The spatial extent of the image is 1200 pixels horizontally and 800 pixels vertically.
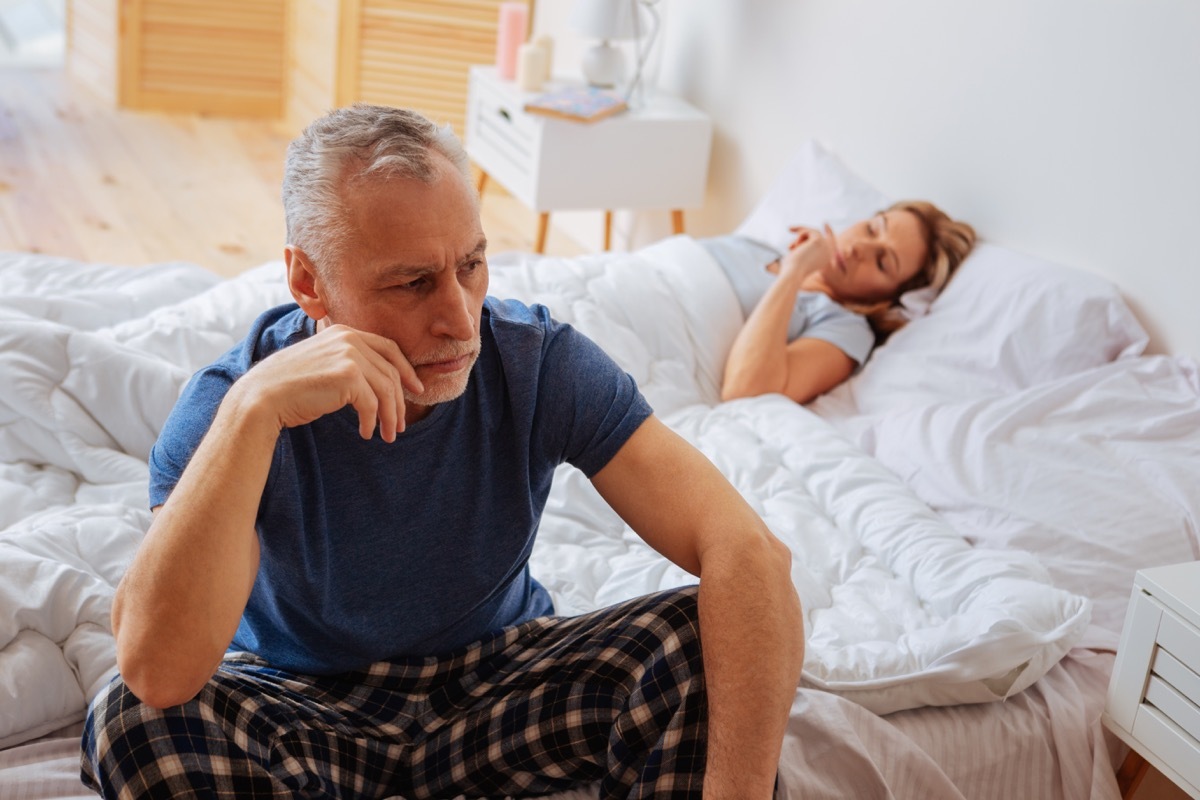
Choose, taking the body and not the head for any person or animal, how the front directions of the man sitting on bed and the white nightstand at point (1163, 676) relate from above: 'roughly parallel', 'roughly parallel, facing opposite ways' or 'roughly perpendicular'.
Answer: roughly perpendicular

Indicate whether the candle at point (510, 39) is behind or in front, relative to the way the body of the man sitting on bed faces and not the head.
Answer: behind

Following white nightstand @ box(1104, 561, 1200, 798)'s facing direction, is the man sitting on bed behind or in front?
in front

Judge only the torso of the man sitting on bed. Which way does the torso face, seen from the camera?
toward the camera

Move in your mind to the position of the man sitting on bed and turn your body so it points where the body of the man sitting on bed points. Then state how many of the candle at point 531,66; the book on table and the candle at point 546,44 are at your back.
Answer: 3

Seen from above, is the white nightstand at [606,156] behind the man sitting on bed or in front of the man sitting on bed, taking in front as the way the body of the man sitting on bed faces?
behind

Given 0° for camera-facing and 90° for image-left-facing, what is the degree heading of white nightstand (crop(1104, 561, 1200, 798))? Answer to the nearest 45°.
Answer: approximately 45°

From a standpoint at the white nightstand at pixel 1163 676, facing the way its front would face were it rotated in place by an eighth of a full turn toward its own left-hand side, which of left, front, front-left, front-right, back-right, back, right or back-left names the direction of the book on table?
back-right

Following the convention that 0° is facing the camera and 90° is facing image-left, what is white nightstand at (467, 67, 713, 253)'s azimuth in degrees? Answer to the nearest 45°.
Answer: approximately 90°
